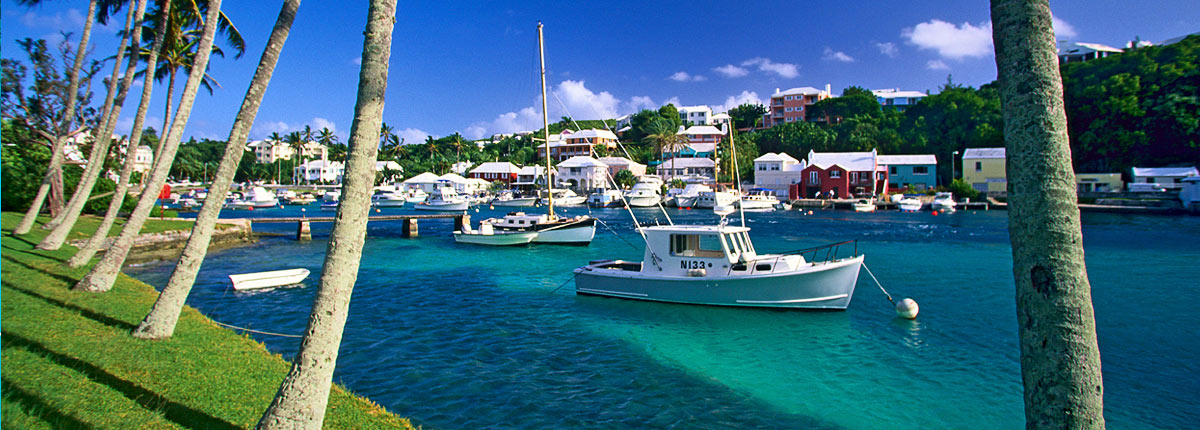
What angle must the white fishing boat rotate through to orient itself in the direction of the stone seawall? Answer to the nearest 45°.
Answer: approximately 180°

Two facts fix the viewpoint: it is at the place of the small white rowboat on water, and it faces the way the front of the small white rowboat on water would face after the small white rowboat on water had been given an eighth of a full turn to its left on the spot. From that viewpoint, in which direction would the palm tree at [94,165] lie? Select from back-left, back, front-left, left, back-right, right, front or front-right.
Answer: back-left

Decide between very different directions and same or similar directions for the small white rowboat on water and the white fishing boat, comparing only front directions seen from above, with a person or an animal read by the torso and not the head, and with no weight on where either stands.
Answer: same or similar directions

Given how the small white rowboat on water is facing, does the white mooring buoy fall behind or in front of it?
in front

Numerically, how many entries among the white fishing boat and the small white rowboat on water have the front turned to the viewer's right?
2

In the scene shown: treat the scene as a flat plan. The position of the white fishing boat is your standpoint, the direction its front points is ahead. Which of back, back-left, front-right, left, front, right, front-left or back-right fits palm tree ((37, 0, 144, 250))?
back-right

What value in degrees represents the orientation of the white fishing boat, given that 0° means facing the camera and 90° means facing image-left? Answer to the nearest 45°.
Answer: approximately 270°
